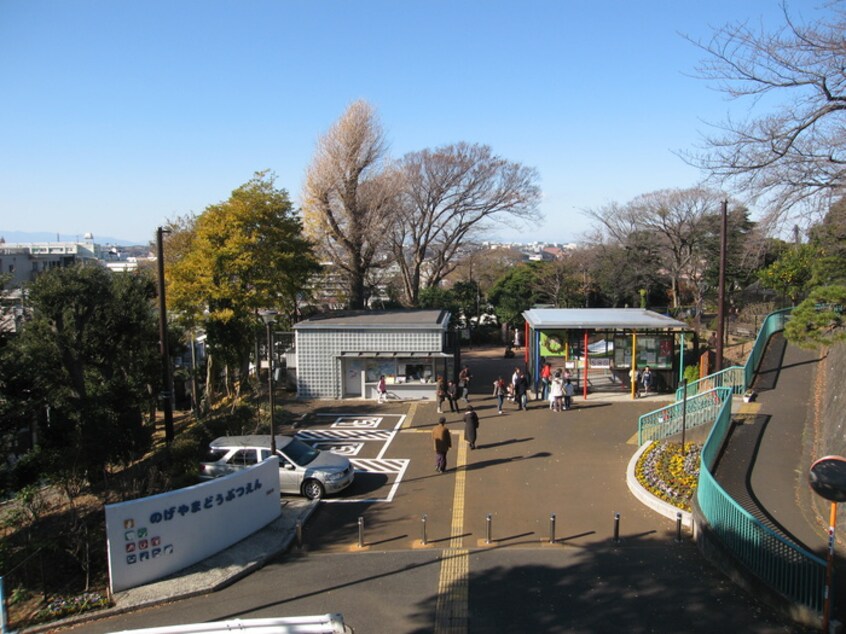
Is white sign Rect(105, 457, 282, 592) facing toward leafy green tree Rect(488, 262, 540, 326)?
no

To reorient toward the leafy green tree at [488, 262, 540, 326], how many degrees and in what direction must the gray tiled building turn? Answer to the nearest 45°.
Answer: approximately 135° to its left

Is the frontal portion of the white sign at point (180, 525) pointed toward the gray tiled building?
no

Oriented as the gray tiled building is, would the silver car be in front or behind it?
in front

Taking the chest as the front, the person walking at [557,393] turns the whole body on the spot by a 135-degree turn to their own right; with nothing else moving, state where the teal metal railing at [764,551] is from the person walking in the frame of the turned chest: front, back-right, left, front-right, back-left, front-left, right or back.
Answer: front-right

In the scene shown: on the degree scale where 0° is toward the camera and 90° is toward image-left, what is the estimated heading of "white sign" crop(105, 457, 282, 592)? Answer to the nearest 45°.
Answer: approximately 315°

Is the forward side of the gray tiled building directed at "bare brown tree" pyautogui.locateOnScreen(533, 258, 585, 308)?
no

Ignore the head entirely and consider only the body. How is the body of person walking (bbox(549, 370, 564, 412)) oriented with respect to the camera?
away from the camera

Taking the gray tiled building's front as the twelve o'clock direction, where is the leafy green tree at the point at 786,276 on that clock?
The leafy green tree is roughly at 9 o'clock from the gray tiled building.

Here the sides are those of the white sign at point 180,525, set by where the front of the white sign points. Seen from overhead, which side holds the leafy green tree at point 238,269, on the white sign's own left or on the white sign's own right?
on the white sign's own left

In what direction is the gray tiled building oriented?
toward the camera
